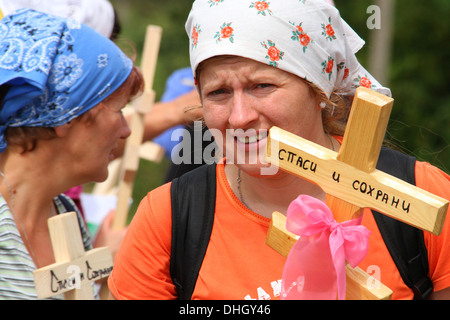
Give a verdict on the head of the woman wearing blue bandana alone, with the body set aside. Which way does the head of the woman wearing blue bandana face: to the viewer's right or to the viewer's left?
to the viewer's right

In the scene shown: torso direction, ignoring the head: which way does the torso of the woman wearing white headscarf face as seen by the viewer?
toward the camera

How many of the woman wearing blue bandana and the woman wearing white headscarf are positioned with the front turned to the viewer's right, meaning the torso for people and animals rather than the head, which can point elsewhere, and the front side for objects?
1

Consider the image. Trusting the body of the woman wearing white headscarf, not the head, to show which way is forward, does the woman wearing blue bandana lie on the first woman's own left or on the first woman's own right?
on the first woman's own right

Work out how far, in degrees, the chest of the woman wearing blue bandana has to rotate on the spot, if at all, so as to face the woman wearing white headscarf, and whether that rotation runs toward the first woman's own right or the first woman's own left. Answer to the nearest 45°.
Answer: approximately 45° to the first woman's own right

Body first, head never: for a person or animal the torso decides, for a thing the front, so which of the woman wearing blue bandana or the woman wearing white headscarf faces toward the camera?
the woman wearing white headscarf

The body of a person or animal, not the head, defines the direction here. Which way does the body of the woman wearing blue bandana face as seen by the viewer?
to the viewer's right
